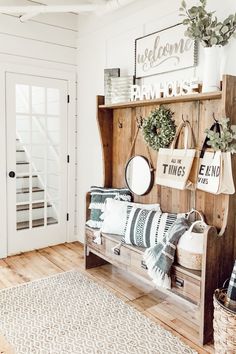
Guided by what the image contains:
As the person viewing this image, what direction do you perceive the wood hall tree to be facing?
facing the viewer and to the left of the viewer

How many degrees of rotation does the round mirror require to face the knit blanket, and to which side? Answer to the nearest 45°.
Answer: approximately 45° to its left

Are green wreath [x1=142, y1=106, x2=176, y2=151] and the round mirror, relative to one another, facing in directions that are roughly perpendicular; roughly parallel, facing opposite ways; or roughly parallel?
roughly parallel

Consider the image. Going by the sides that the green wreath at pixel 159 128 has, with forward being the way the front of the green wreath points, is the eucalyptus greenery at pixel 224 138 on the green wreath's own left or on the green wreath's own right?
on the green wreath's own left

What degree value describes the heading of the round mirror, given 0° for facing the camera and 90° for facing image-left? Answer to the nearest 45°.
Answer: approximately 45°

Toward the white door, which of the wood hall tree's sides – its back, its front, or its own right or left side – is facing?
right

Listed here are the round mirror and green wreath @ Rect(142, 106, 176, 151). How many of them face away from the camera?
0

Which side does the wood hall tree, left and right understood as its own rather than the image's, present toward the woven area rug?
front

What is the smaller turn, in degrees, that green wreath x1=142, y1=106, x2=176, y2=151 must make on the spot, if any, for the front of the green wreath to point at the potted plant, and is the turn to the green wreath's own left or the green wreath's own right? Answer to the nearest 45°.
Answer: approximately 90° to the green wreath's own left
